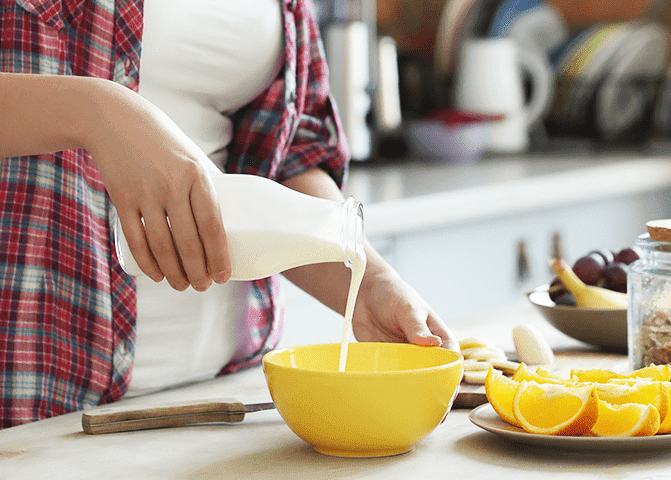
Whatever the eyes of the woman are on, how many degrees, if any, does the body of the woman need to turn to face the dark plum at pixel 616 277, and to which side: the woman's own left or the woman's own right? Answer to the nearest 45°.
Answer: approximately 45° to the woman's own left

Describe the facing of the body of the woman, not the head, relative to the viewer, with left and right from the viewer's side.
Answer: facing the viewer and to the right of the viewer

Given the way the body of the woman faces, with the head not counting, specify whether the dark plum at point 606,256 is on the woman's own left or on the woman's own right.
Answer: on the woman's own left
